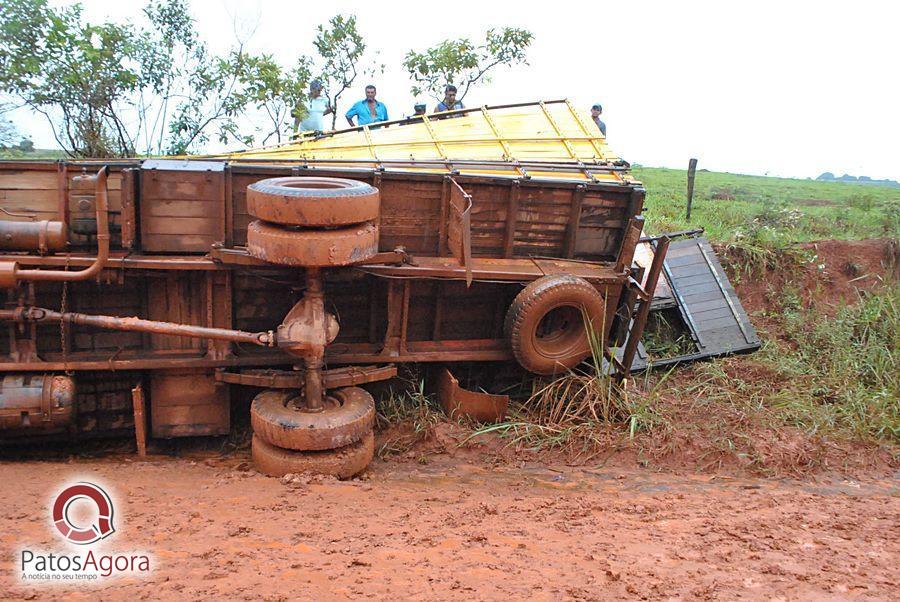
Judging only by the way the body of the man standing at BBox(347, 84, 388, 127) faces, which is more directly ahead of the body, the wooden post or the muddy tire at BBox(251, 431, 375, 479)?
the muddy tire

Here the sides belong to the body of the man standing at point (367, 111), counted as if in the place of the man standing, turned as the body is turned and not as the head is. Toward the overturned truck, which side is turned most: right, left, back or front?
front

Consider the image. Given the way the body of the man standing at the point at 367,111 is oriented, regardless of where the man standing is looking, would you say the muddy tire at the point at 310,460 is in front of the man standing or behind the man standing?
in front

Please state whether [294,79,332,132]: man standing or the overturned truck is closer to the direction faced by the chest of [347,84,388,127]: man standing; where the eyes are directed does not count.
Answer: the overturned truck

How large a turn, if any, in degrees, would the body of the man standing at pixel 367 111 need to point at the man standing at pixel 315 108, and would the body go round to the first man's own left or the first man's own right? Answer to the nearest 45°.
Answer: approximately 135° to the first man's own right

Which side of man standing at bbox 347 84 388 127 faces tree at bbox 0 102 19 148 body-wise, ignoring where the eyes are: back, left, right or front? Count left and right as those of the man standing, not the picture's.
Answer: right

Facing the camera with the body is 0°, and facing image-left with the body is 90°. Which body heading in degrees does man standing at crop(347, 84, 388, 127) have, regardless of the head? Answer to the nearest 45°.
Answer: approximately 0°

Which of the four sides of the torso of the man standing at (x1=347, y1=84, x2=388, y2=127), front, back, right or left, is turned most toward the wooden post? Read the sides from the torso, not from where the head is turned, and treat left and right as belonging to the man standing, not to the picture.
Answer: left

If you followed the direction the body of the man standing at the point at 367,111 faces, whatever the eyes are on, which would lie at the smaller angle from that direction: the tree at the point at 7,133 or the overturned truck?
the overturned truck
